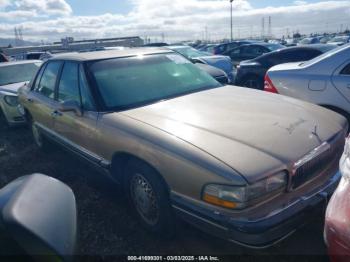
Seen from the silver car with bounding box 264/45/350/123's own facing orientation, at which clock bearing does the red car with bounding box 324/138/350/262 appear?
The red car is roughly at 3 o'clock from the silver car.

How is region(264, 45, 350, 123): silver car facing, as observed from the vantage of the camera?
facing to the right of the viewer

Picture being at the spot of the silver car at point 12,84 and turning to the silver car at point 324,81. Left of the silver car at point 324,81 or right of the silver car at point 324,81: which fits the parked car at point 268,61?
left

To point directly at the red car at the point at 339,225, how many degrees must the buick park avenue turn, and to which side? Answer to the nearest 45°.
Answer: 0° — it already faces it

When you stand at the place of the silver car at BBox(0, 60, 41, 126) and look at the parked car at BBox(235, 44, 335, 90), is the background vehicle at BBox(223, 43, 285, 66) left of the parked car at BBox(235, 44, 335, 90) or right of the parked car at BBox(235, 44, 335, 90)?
left

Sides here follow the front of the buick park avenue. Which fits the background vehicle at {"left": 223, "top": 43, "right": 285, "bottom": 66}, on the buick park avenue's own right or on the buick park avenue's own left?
on the buick park avenue's own left

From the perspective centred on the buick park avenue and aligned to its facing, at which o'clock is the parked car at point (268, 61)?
The parked car is roughly at 8 o'clock from the buick park avenue.

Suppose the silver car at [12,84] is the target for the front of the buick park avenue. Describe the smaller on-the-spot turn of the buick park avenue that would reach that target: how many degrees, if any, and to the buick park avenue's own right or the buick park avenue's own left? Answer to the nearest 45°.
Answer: approximately 180°

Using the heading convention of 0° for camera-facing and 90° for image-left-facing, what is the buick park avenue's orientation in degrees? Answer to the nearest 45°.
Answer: approximately 315°
